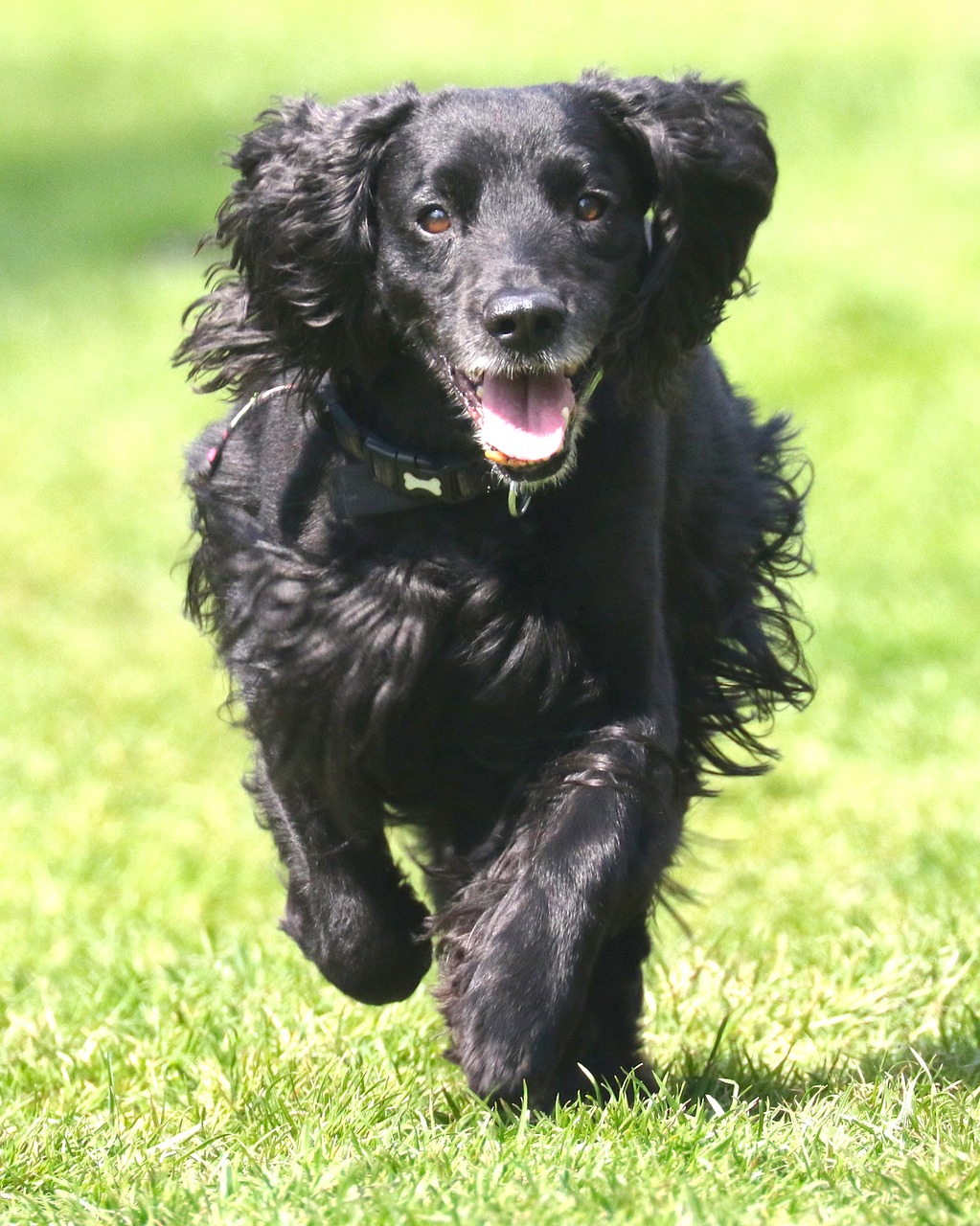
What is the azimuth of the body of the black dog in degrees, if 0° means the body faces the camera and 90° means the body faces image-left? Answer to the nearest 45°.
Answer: approximately 0°
